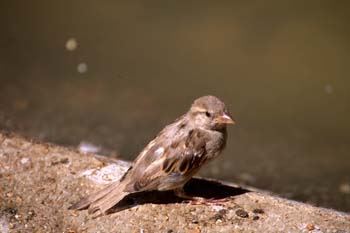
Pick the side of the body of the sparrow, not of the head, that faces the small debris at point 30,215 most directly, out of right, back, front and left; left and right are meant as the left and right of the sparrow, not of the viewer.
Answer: back

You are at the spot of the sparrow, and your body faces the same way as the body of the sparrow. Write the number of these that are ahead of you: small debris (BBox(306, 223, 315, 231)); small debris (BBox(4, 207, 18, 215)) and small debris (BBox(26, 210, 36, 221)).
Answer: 1

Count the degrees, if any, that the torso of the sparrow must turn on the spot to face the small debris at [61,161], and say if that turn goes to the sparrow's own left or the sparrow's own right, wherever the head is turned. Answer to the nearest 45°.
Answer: approximately 135° to the sparrow's own left

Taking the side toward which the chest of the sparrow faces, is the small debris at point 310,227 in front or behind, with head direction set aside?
in front

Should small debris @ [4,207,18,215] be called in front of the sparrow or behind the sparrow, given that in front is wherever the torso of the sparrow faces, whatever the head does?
behind

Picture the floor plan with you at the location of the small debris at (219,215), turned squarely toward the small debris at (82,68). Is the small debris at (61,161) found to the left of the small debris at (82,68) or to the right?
left

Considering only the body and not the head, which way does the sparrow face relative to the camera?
to the viewer's right

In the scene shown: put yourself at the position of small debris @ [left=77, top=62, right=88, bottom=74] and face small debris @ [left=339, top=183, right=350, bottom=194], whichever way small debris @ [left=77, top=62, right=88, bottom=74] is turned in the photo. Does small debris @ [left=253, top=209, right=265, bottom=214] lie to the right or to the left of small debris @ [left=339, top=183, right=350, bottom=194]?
right

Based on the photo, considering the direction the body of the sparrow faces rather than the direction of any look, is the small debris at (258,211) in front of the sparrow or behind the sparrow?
in front

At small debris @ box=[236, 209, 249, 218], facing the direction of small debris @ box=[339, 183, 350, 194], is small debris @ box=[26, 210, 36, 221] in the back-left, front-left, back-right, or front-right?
back-left
